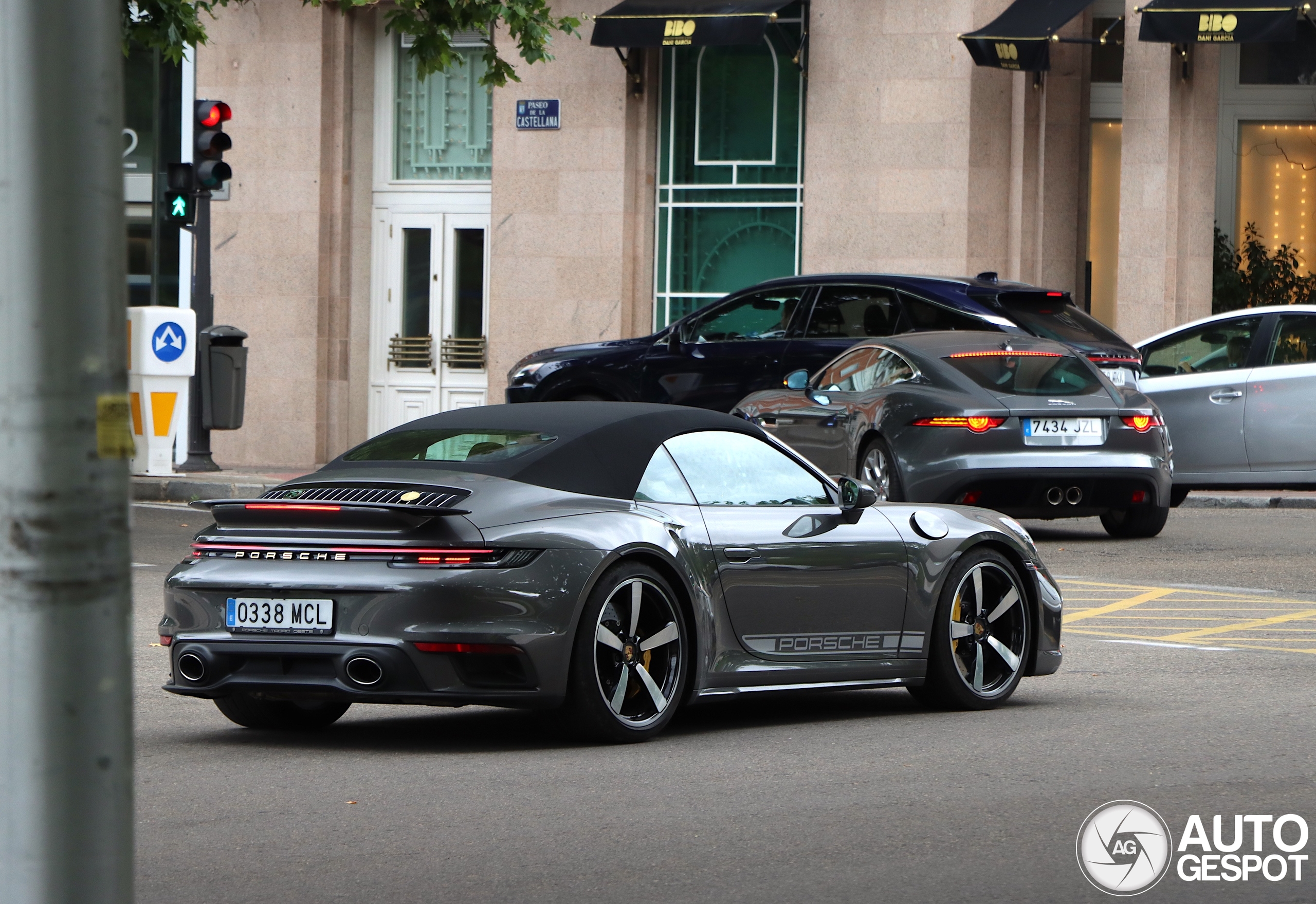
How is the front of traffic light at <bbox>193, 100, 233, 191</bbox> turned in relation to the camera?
facing the viewer and to the right of the viewer

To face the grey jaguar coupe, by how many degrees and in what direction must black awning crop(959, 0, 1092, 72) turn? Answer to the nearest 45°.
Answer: approximately 45° to its left

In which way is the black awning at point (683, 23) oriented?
toward the camera

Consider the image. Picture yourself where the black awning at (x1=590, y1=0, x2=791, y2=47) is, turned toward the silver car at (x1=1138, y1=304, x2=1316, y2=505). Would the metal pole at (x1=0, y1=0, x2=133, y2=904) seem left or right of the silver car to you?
right

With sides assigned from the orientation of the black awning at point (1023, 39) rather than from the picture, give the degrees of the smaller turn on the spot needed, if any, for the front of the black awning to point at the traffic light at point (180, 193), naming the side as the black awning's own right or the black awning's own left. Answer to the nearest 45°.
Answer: approximately 45° to the black awning's own right

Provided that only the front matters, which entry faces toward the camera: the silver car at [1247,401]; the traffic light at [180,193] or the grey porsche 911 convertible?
the traffic light

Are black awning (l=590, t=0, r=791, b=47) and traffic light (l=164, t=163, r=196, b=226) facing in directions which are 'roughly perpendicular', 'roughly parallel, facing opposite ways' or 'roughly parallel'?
roughly parallel

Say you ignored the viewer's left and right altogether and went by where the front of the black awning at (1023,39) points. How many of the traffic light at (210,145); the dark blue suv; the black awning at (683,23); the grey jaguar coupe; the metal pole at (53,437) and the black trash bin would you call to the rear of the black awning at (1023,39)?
0

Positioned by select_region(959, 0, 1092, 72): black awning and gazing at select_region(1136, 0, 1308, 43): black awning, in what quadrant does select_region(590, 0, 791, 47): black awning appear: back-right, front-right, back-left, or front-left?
back-right

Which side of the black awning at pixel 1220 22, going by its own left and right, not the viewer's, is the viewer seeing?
front

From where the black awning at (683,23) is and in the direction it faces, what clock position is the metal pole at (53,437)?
The metal pole is roughly at 12 o'clock from the black awning.

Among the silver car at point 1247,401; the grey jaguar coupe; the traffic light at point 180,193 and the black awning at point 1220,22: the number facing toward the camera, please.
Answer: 2

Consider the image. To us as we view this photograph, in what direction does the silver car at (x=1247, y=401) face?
facing to the left of the viewer

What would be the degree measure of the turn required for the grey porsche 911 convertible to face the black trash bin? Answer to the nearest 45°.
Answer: approximately 45° to its left

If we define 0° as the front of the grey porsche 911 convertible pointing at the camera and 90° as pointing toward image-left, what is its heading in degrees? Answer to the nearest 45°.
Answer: approximately 225°
